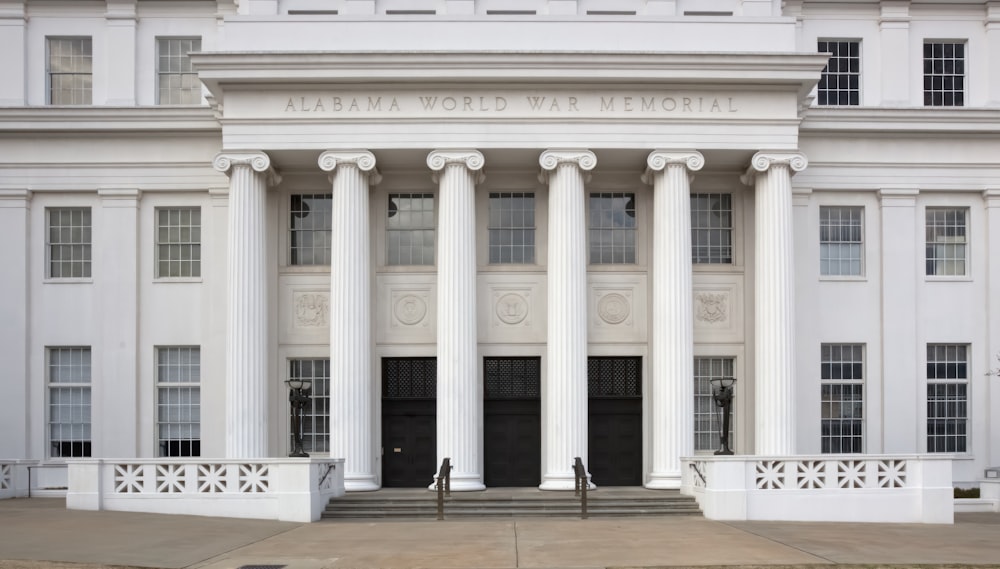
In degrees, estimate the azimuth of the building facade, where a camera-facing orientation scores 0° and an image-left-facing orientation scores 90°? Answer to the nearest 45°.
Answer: approximately 0°
